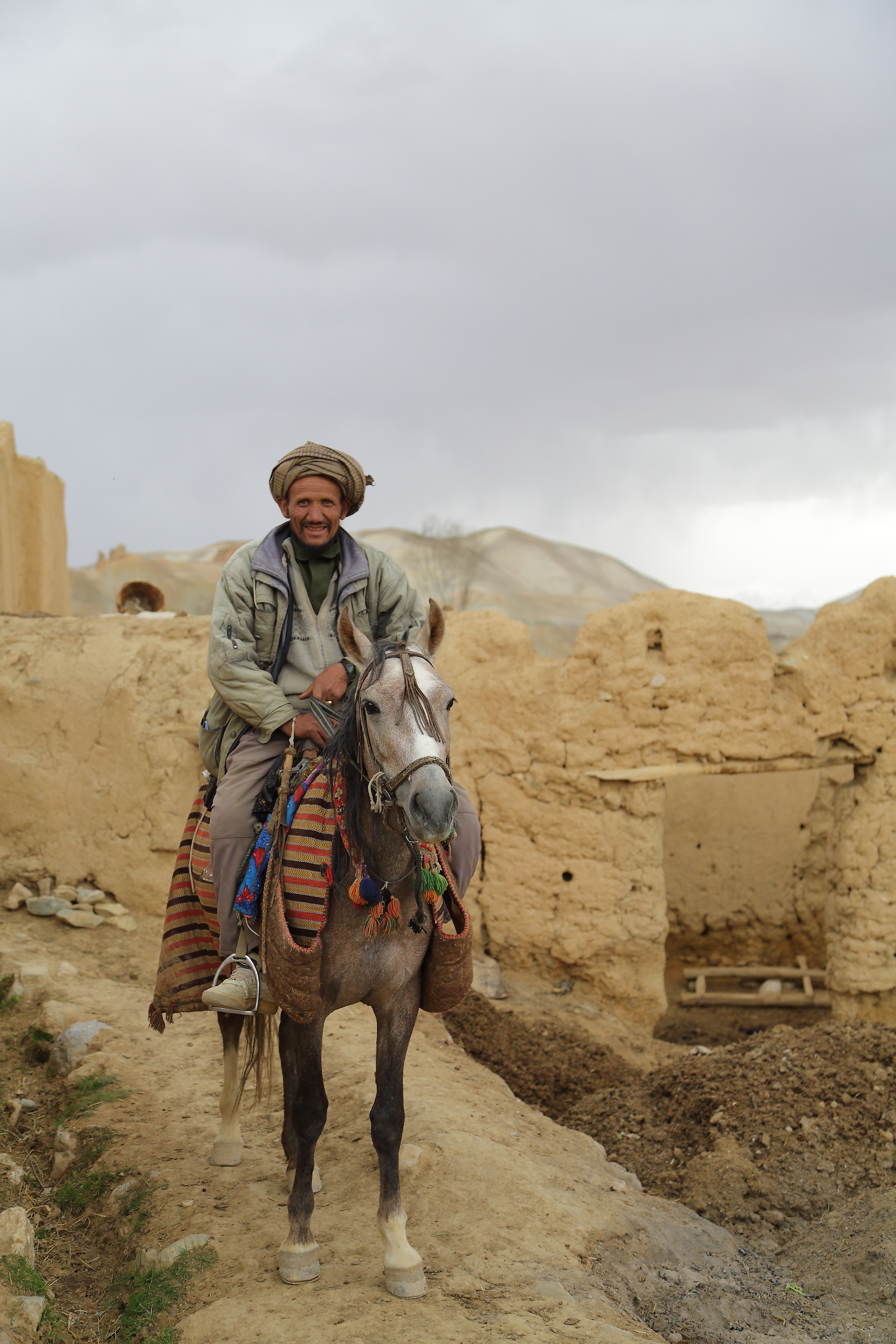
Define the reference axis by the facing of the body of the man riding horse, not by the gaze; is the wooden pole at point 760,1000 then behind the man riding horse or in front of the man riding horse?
behind

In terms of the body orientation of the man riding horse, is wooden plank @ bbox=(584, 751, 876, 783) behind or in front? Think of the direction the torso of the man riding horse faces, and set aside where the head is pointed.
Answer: behind

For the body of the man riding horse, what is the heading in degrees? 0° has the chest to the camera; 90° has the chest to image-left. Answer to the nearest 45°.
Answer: approximately 0°

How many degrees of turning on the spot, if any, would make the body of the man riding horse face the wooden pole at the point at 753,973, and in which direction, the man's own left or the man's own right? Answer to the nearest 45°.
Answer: approximately 135° to the man's own left

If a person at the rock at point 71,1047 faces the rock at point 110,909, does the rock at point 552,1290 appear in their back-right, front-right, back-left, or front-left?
back-right

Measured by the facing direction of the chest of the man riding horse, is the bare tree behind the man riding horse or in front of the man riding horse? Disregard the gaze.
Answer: behind

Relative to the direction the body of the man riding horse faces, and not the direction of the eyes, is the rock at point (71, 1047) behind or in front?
behind
